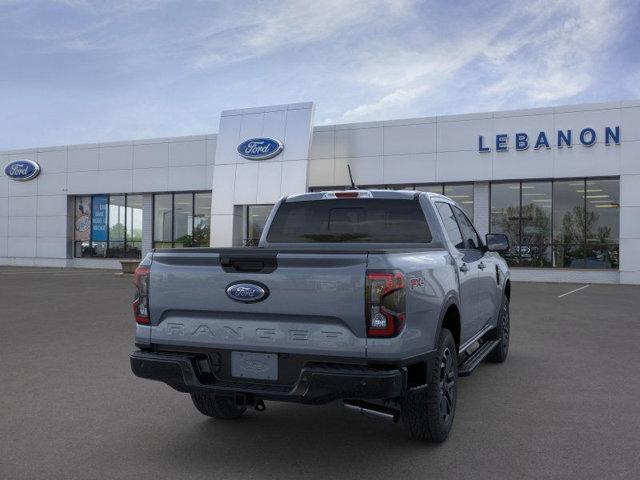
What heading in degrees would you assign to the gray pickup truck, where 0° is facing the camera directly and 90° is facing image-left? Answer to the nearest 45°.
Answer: approximately 225°

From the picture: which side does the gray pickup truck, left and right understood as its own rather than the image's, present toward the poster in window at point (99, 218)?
left

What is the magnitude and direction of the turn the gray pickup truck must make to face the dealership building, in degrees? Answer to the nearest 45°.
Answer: approximately 45° to its left
